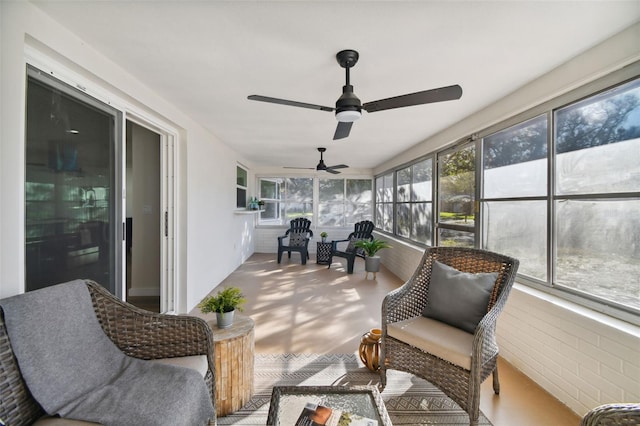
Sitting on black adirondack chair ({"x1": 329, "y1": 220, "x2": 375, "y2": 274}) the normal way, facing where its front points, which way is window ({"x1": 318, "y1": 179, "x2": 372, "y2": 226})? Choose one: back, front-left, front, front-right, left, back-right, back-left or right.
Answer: back-right

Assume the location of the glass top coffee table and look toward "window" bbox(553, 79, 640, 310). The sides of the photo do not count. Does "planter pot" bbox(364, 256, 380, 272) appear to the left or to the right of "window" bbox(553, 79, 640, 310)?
left

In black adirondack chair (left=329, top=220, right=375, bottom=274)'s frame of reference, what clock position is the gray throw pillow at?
The gray throw pillow is roughly at 10 o'clock from the black adirondack chair.

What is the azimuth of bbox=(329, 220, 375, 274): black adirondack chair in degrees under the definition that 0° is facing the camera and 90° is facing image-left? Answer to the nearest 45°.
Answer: approximately 45°

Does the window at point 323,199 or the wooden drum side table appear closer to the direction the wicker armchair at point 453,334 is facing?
the wooden drum side table

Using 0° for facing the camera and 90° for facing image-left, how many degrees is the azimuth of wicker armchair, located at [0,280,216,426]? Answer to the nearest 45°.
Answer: approximately 315°

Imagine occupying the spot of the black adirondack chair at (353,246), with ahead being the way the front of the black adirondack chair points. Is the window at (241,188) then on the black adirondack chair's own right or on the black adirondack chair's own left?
on the black adirondack chair's own right

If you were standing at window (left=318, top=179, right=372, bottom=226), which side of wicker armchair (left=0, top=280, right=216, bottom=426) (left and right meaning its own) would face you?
left

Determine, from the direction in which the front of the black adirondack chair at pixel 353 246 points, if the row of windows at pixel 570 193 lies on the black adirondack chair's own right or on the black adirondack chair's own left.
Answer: on the black adirondack chair's own left

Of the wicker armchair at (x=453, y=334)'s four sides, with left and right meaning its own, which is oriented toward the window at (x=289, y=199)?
right

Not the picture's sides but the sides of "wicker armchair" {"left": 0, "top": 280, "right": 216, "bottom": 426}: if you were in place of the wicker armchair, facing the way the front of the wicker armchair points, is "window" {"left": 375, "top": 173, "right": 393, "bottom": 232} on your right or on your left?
on your left

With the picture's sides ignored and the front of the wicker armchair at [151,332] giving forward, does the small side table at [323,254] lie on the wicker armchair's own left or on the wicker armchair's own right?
on the wicker armchair's own left
